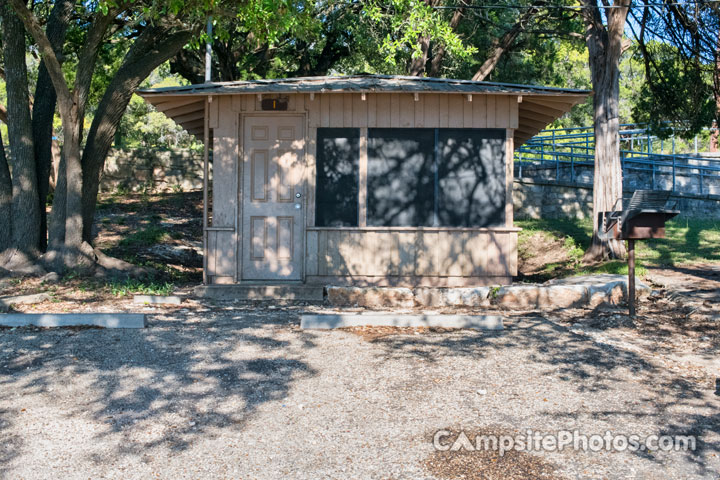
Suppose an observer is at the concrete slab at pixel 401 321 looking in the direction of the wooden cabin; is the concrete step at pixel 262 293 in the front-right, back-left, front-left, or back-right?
front-left

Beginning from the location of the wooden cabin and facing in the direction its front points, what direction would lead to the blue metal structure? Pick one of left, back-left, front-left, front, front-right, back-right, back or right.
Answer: back-left

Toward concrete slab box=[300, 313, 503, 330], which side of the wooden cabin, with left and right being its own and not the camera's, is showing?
front

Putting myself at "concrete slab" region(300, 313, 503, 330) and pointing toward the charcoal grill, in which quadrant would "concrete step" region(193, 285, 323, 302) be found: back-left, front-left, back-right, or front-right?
back-left

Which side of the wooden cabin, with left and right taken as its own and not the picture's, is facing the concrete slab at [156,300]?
right

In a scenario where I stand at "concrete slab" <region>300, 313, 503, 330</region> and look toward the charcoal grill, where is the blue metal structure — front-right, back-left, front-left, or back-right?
front-left

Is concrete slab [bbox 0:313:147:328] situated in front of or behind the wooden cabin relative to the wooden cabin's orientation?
in front

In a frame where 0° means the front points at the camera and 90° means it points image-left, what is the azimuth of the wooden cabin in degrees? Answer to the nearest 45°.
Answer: approximately 0°

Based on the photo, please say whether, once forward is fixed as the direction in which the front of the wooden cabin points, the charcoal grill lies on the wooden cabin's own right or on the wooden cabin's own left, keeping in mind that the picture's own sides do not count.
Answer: on the wooden cabin's own left

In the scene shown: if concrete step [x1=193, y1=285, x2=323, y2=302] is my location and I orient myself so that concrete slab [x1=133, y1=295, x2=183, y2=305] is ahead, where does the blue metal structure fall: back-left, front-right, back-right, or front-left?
back-right

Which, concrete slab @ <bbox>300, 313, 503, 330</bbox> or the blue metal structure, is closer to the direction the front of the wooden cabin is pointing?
the concrete slab

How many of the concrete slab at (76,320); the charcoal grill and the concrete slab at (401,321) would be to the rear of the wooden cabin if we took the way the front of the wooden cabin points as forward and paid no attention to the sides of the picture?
0

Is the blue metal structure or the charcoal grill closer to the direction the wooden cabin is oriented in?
the charcoal grill
